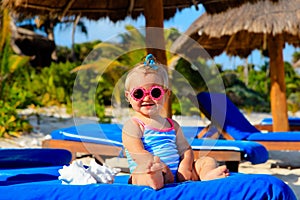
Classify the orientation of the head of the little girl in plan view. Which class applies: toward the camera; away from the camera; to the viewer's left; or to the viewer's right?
toward the camera

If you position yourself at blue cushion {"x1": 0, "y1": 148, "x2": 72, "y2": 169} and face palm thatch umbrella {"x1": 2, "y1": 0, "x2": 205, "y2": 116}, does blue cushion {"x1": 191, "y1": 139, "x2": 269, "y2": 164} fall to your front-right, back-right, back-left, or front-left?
front-right

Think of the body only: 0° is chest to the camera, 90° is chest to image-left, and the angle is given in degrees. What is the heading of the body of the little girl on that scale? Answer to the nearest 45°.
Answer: approximately 315°

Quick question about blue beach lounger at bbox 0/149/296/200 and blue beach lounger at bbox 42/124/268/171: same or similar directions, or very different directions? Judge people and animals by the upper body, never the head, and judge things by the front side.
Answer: same or similar directions

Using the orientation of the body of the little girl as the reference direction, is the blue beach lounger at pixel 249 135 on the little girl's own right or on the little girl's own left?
on the little girl's own left

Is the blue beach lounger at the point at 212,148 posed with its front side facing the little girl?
no

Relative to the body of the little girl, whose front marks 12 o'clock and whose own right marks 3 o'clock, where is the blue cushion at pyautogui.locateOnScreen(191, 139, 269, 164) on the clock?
The blue cushion is roughly at 8 o'clock from the little girl.

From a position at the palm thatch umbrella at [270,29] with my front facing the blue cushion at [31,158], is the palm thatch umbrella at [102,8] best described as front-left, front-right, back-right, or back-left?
front-right

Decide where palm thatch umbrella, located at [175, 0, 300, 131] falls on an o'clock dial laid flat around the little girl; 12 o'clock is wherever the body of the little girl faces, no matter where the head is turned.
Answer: The palm thatch umbrella is roughly at 8 o'clock from the little girl.
